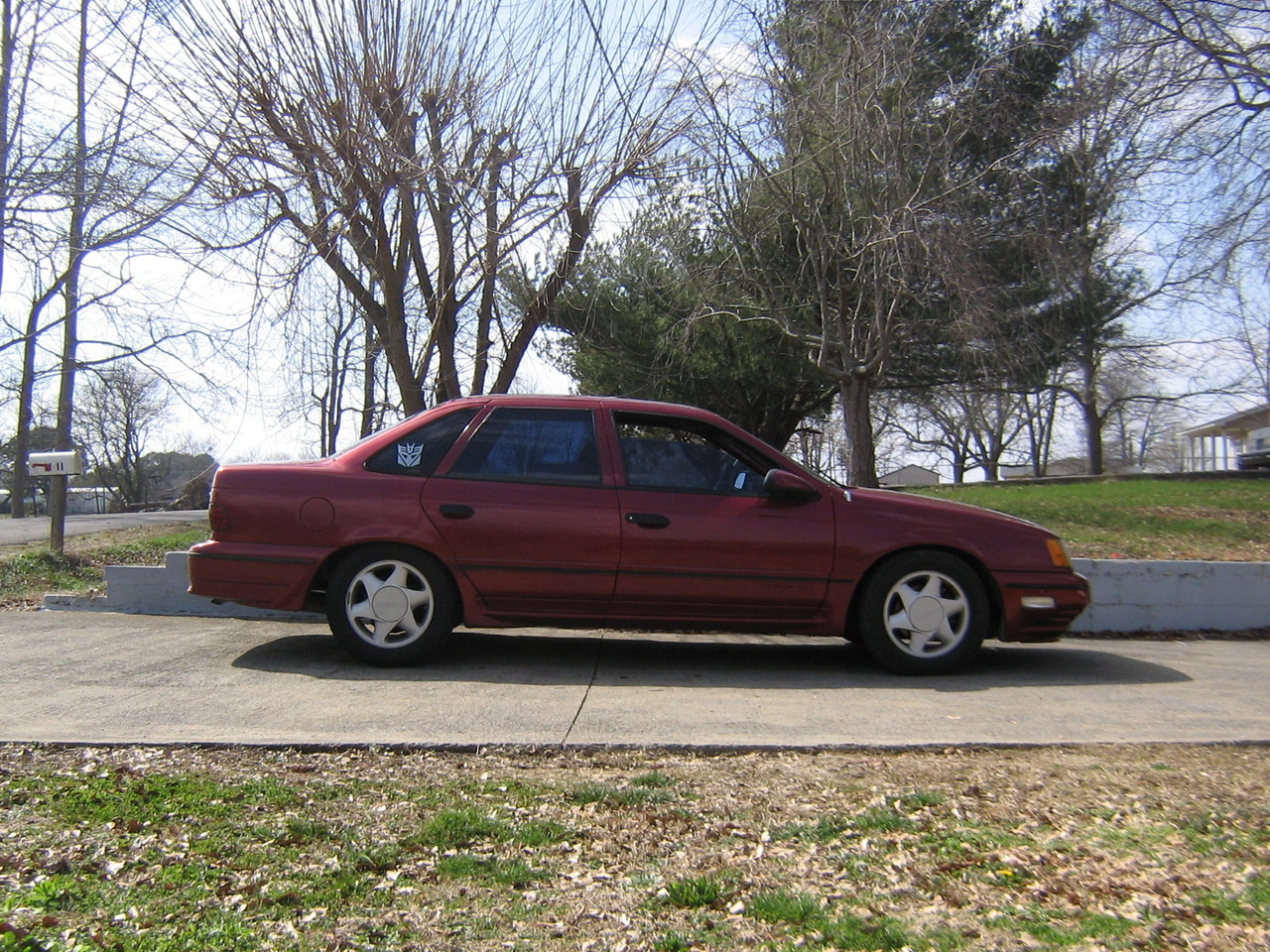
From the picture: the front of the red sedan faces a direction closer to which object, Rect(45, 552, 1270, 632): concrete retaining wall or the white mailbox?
the concrete retaining wall

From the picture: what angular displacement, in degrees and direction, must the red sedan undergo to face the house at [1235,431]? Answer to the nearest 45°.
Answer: approximately 45° to its left

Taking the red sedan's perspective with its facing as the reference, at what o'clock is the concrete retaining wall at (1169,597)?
The concrete retaining wall is roughly at 11 o'clock from the red sedan.

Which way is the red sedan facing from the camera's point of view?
to the viewer's right

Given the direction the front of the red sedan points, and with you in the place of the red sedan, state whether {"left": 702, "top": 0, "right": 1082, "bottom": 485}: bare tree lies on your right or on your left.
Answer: on your left

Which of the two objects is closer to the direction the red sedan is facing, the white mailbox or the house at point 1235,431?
the house

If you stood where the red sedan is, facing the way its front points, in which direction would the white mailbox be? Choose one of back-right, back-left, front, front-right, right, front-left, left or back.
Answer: back-left

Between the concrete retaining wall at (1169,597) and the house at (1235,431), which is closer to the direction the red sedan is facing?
the concrete retaining wall
